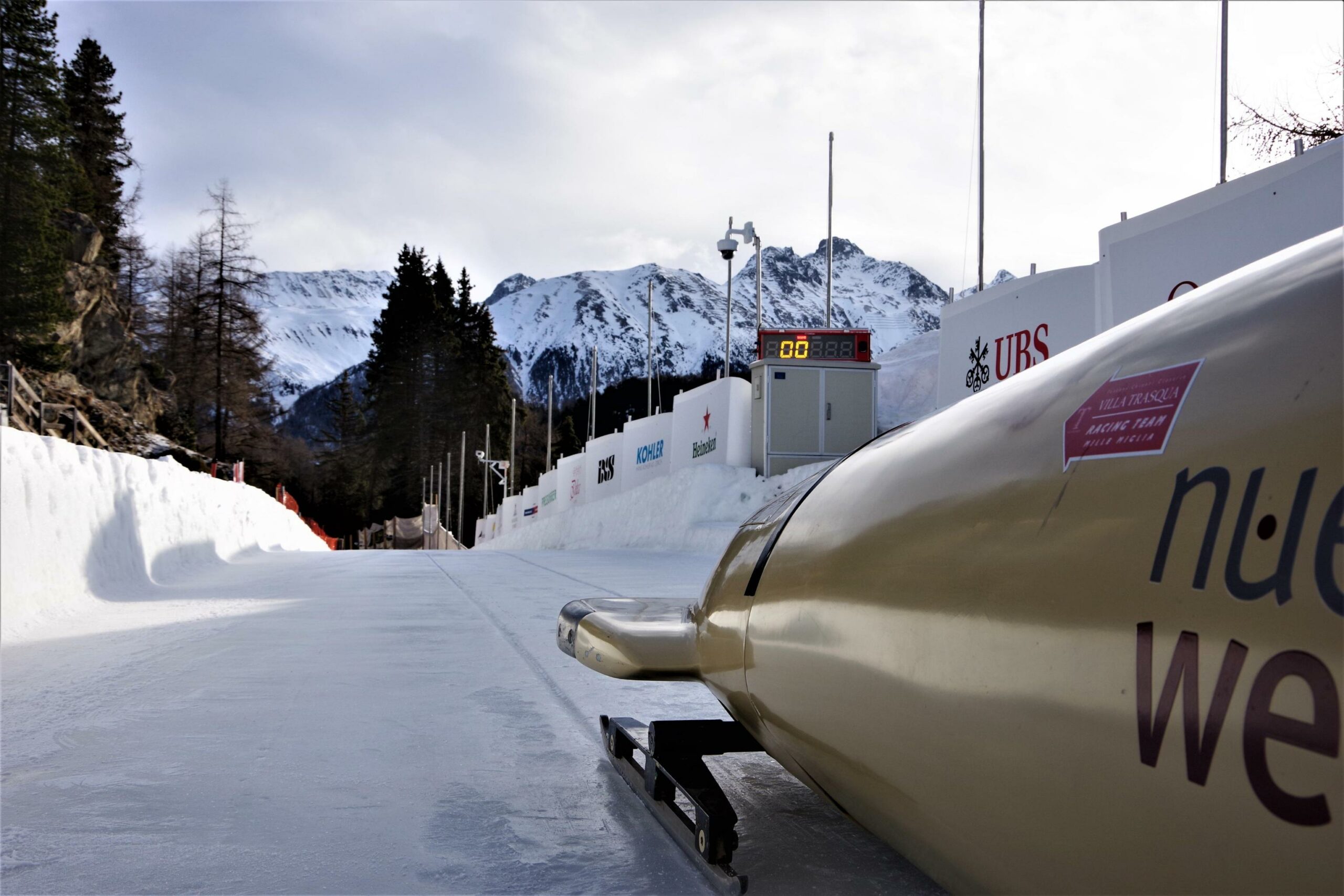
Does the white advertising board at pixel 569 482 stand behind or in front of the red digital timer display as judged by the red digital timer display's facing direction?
behind

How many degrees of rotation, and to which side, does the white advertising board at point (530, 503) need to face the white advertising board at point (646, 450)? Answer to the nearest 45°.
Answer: approximately 45° to its left

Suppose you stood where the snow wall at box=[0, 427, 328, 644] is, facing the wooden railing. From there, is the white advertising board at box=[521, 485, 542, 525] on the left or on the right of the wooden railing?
right

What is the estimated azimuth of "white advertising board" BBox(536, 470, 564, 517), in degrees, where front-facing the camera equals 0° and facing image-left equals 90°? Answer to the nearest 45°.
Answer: approximately 45°

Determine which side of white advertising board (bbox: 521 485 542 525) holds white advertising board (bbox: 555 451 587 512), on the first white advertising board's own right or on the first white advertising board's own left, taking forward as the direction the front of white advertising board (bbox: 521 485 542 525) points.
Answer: on the first white advertising board's own left

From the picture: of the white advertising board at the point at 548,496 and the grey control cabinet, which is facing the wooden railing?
the white advertising board

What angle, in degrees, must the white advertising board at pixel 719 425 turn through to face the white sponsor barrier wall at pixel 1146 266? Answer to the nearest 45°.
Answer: approximately 45° to its left

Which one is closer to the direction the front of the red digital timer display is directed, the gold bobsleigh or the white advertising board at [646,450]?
the gold bobsleigh

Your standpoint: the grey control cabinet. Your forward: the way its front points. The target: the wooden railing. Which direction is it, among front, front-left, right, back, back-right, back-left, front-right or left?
right
